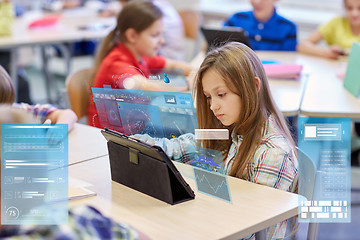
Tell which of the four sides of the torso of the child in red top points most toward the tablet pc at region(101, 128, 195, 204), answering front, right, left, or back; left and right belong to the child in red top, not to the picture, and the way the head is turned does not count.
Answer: right

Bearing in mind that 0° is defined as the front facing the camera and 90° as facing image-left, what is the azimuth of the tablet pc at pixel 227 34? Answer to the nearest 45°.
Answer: approximately 180°

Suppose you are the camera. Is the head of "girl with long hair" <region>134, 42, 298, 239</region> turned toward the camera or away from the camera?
toward the camera

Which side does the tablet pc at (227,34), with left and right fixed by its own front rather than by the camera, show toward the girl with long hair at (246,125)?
back

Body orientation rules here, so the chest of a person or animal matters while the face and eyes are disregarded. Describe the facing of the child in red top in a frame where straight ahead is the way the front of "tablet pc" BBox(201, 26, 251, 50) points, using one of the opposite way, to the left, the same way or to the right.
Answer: to the right

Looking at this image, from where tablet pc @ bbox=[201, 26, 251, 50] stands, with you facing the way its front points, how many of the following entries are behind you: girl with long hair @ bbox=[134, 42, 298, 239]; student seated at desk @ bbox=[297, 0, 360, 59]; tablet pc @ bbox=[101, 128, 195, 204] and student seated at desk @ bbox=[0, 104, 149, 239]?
3

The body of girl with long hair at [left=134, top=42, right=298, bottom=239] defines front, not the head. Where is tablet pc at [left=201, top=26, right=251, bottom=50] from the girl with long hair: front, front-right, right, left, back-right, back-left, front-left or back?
back-right

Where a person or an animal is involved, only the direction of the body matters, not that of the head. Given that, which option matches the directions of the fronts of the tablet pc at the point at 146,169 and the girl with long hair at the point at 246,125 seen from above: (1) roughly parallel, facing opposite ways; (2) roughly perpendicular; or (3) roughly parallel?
roughly parallel, facing opposite ways

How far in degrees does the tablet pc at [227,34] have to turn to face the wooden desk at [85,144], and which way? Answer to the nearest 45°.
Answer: approximately 135° to its left

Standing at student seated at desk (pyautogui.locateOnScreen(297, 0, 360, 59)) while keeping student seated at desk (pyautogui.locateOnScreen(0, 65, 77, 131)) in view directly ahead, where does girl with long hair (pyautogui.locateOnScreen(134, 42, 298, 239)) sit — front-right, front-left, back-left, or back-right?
front-left

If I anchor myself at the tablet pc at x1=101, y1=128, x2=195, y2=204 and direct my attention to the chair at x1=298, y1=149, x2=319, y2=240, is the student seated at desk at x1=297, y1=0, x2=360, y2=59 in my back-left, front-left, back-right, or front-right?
front-left

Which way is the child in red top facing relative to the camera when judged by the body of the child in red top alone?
to the viewer's right

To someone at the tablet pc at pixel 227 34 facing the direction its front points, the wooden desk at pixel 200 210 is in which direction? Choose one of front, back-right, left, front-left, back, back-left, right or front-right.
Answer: back

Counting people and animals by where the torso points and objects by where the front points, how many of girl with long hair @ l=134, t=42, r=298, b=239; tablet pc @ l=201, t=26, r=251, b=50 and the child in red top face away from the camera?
1

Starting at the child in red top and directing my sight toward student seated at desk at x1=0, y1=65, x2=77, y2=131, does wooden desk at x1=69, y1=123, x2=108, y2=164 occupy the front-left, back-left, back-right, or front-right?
front-left

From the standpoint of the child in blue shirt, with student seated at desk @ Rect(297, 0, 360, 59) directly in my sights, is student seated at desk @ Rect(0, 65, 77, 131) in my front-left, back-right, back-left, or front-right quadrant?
back-right

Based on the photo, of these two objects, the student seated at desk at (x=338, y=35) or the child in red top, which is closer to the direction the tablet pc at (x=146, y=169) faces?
the student seated at desk
